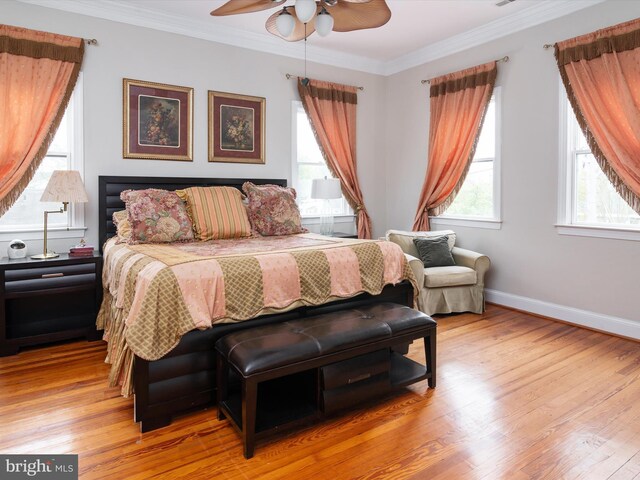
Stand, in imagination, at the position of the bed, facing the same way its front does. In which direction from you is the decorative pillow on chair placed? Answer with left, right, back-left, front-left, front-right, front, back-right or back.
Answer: left

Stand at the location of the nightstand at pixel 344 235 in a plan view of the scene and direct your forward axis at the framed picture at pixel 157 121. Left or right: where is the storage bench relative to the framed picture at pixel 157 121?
left

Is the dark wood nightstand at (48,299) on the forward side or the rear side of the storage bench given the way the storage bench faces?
on the rear side

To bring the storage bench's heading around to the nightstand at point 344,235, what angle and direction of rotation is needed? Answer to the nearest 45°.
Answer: approximately 135° to its left

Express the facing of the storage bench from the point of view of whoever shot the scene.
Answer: facing the viewer and to the right of the viewer

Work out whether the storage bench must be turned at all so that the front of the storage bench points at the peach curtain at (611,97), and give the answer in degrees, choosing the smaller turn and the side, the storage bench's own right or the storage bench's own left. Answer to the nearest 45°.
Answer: approximately 90° to the storage bench's own left

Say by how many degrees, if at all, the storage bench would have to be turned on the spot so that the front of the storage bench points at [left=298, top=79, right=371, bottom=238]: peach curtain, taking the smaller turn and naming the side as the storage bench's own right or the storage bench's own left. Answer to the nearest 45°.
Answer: approximately 135° to the storage bench's own left

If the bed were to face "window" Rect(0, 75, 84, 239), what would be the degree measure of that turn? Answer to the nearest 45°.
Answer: approximately 180°

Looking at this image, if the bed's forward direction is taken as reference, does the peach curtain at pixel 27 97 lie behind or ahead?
behind

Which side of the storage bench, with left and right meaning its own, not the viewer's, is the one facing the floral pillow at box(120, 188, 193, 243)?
back

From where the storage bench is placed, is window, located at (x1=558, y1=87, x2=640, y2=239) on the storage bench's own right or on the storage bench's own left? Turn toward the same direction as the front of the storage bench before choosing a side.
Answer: on the storage bench's own left

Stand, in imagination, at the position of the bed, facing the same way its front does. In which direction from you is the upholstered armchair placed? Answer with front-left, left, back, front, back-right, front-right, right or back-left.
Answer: left
